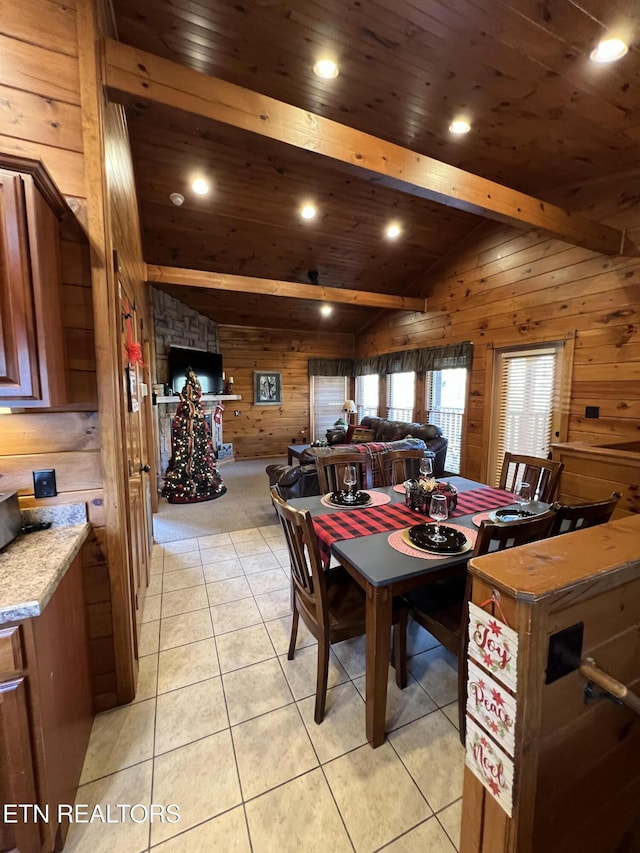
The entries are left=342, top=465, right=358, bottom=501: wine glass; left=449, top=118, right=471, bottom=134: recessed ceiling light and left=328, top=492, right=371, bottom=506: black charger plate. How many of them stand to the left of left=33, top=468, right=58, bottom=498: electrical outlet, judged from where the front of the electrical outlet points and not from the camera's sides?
3

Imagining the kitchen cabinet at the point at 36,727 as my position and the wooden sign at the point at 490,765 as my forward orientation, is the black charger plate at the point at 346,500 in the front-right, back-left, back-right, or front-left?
front-left

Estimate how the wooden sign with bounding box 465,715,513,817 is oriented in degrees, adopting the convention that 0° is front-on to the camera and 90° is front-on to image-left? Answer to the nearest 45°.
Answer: approximately 45°

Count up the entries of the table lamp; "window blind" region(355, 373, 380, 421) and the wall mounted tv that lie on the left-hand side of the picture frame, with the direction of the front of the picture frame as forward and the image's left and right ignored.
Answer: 2

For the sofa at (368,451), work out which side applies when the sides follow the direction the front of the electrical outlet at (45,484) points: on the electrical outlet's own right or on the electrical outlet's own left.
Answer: on the electrical outlet's own left

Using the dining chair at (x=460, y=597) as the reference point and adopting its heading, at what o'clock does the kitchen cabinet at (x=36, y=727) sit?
The kitchen cabinet is roughly at 9 o'clock from the dining chair.

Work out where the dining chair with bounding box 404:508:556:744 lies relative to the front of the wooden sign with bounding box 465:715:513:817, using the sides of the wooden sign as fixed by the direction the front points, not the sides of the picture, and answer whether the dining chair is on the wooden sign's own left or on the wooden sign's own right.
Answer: on the wooden sign's own right

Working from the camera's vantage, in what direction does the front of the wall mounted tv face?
facing the viewer and to the right of the viewer

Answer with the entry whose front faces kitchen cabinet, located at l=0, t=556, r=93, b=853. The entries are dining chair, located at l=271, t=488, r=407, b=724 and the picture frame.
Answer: the picture frame

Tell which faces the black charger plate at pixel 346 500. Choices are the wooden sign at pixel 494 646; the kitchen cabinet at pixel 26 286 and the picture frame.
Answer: the picture frame

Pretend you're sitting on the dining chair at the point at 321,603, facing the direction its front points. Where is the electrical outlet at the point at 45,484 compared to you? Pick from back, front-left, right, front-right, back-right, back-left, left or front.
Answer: back-left

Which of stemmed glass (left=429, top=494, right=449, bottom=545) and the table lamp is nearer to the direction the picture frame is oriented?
the stemmed glass

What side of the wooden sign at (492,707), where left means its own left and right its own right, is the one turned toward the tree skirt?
right

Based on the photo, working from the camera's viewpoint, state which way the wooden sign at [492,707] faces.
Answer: facing the viewer and to the left of the viewer

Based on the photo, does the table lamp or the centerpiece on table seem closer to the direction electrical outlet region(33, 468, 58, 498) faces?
the centerpiece on table

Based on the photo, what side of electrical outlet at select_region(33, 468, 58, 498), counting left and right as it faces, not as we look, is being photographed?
front

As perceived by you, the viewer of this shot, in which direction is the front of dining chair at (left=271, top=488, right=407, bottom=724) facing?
facing away from the viewer and to the right of the viewer

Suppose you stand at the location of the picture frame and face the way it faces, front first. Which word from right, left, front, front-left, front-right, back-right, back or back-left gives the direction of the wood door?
front
